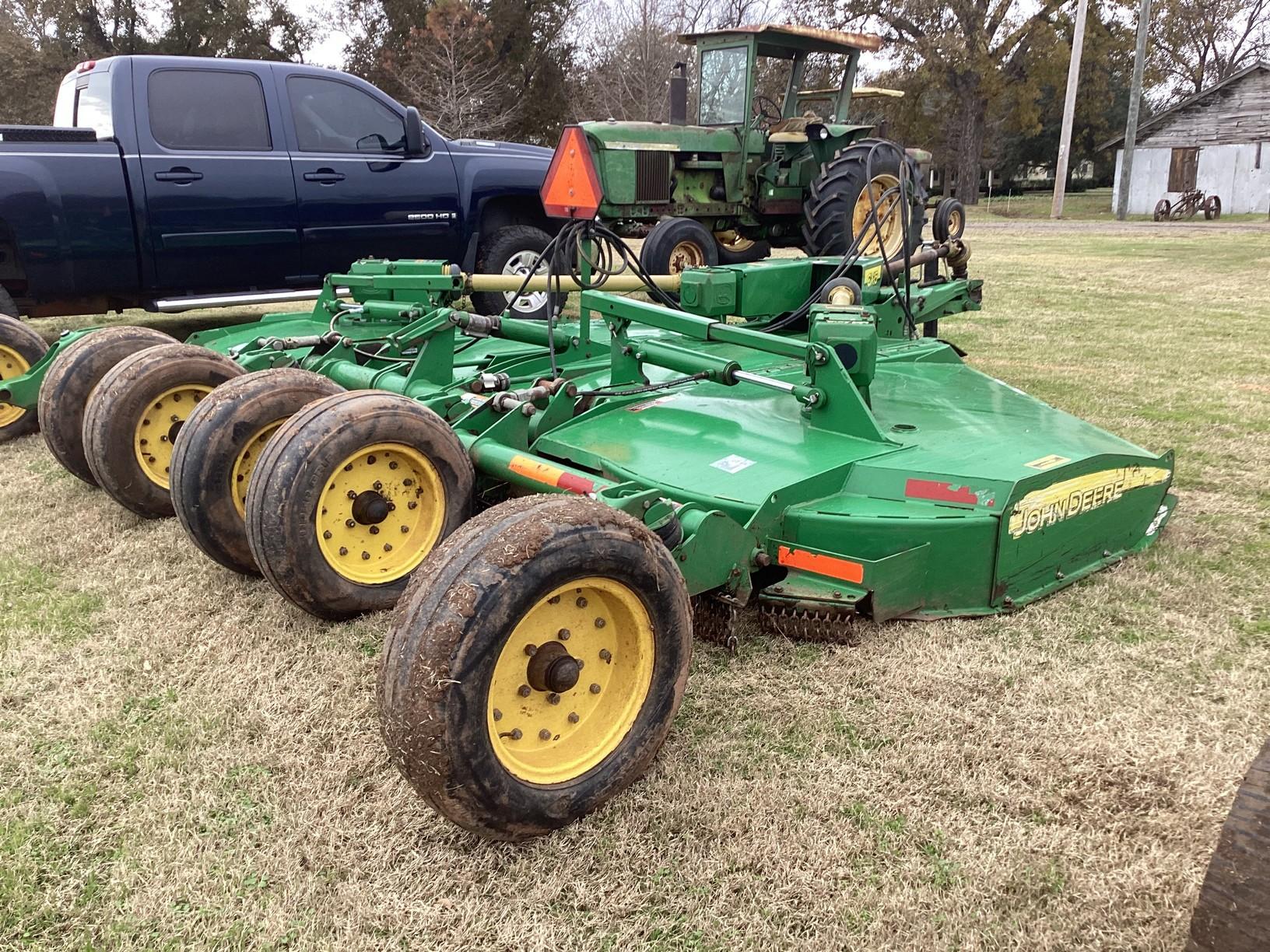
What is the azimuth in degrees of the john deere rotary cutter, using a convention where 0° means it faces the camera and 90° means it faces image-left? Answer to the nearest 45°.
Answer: approximately 225°

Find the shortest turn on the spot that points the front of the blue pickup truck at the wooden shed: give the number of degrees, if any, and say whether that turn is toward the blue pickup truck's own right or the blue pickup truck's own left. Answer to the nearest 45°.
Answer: approximately 45° to the blue pickup truck's own left

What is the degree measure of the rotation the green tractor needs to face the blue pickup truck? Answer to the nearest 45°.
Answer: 0° — it already faces it

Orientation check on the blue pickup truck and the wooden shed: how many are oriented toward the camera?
1

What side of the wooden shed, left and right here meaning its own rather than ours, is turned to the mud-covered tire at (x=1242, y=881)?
front

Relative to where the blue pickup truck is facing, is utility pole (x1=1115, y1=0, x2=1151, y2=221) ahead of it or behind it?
ahead

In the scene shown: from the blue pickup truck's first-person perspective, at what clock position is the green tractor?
The green tractor is roughly at 11 o'clock from the blue pickup truck.

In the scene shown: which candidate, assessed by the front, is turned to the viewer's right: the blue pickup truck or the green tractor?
the blue pickup truck

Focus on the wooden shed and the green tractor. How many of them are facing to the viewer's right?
0

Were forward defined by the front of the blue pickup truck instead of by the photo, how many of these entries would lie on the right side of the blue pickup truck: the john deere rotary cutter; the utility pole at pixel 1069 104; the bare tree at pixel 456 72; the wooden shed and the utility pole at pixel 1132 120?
1

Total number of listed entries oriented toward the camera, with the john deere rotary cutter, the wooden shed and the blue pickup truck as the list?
1

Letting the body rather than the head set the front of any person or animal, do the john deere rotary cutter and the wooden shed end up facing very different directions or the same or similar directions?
very different directions

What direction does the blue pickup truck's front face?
to the viewer's right

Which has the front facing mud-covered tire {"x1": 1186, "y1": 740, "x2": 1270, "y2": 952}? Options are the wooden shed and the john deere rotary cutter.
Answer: the wooden shed

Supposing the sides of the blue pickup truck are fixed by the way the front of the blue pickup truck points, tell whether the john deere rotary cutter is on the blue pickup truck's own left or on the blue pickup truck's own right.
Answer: on the blue pickup truck's own right

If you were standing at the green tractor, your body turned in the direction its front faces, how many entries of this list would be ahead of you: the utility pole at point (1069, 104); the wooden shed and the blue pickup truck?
1

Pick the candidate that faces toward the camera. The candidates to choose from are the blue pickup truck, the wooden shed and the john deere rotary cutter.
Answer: the wooden shed

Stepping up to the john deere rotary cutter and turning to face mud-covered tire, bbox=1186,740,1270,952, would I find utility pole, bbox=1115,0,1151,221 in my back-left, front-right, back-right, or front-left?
back-left

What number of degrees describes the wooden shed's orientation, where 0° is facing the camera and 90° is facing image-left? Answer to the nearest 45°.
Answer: approximately 0°

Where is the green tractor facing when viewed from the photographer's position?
facing the viewer and to the left of the viewer

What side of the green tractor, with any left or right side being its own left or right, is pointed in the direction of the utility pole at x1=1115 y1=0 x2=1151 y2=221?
back
